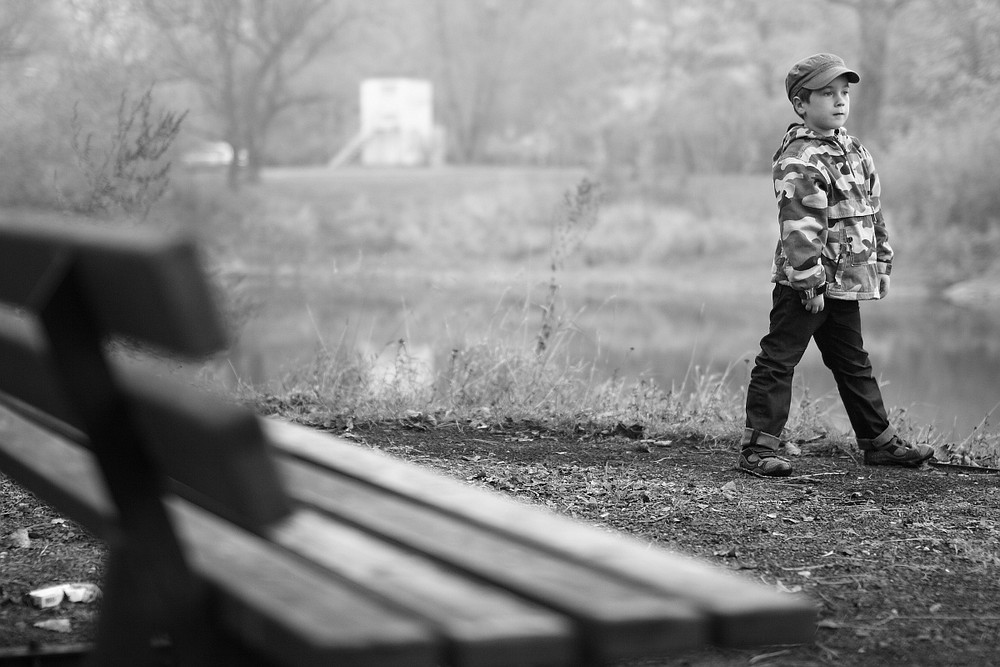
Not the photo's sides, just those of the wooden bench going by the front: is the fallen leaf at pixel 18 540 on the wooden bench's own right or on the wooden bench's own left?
on the wooden bench's own left

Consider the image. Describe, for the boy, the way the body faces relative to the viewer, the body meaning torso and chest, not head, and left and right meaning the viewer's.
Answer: facing the viewer and to the right of the viewer

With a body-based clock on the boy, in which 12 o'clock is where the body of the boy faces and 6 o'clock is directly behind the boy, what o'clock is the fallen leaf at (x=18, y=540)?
The fallen leaf is roughly at 3 o'clock from the boy.

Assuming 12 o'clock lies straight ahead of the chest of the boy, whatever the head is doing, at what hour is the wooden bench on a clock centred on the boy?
The wooden bench is roughly at 2 o'clock from the boy.

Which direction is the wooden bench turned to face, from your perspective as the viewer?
facing away from the viewer and to the right of the viewer

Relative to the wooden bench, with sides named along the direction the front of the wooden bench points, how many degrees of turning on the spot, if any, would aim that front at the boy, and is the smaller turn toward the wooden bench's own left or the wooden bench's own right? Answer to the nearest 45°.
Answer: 0° — it already faces them

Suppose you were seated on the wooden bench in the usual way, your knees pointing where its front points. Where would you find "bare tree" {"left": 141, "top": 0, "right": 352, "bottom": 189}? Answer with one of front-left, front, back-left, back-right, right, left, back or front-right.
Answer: front-left

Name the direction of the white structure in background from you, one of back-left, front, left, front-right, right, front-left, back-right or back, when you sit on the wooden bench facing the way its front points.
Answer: front-left

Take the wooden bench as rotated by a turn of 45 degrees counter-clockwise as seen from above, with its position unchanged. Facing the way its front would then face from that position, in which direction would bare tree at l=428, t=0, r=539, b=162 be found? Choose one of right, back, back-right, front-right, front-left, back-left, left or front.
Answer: front

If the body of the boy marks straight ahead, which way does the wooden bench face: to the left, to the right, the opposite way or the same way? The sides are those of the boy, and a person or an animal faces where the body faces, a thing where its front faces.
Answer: to the left

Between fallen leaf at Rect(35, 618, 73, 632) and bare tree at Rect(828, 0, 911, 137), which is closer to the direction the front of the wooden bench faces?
the bare tree

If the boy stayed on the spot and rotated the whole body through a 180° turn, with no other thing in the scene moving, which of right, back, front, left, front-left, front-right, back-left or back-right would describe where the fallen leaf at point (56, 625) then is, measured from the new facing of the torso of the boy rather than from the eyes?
left

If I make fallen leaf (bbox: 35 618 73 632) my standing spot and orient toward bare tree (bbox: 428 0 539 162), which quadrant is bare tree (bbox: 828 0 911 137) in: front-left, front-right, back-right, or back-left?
front-right

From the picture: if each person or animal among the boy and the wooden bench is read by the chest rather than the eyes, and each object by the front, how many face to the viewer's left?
0
